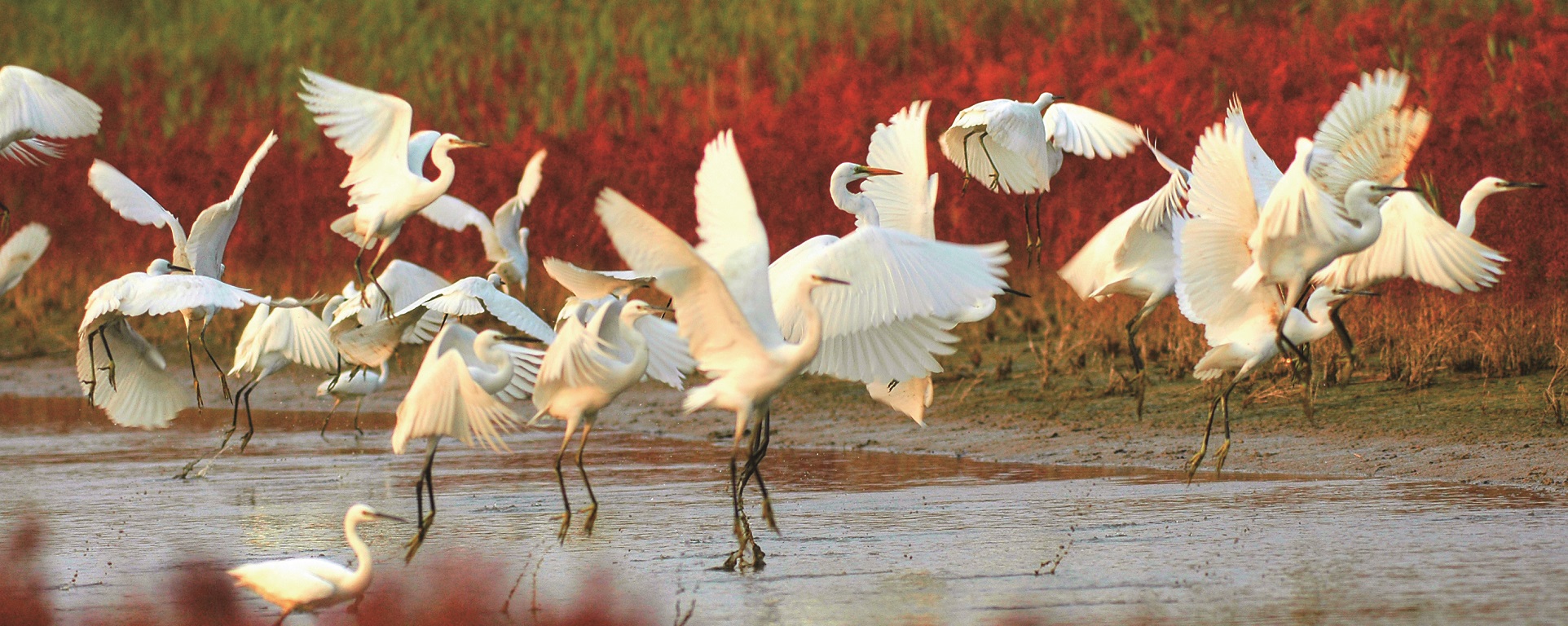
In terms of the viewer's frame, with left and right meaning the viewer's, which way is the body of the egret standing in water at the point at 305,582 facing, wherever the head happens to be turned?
facing to the right of the viewer

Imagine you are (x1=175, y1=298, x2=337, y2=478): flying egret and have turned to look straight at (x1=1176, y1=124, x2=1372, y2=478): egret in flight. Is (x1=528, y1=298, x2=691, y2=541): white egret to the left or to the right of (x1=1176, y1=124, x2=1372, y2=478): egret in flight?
right

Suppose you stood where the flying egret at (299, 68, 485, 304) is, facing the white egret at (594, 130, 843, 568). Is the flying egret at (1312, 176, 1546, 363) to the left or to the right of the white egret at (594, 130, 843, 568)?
left

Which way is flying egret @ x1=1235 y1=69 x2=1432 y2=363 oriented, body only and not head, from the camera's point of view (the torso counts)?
to the viewer's right

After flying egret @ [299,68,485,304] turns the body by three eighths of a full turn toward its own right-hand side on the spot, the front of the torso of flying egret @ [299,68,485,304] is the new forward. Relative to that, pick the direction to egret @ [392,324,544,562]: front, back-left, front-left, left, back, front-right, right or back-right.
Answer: front-left

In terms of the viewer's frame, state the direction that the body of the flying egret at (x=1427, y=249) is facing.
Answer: to the viewer's right

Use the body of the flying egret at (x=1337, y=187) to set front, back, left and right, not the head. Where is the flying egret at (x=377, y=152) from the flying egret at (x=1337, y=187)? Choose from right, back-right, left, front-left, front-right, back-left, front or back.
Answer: back

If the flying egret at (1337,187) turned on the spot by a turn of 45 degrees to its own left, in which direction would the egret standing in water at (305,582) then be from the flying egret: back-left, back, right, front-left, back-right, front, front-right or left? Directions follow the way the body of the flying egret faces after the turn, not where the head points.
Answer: back

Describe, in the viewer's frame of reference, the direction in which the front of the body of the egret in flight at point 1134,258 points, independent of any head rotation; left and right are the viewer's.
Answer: facing to the right of the viewer

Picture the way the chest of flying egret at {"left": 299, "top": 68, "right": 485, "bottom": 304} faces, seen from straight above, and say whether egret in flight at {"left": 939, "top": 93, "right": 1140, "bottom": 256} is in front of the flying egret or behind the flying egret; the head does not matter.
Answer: in front

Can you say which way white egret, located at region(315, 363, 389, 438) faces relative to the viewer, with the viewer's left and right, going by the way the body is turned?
facing to the right of the viewer
